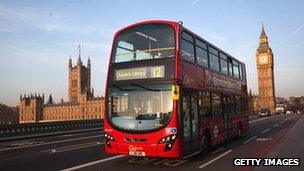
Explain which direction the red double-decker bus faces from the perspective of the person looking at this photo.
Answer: facing the viewer and to the left of the viewer
